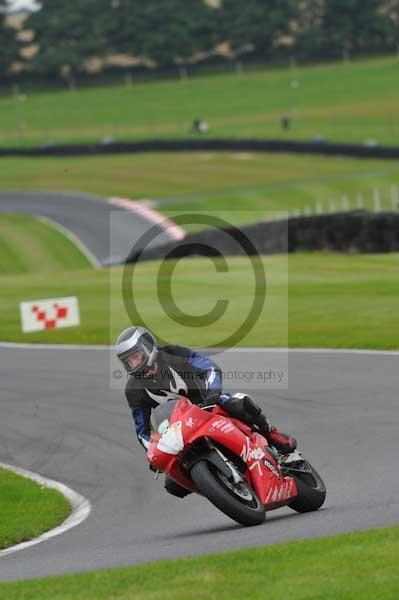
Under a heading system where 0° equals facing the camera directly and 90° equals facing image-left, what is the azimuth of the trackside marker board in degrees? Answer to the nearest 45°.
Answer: approximately 0°

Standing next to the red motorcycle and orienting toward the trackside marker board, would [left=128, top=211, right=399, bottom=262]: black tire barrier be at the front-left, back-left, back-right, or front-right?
front-right

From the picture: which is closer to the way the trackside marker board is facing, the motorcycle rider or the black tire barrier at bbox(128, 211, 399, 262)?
the motorcycle rider

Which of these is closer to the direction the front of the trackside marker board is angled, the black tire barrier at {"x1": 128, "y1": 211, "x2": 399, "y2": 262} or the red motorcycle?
the red motorcycle

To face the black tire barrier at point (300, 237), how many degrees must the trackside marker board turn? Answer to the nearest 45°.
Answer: approximately 135° to its left

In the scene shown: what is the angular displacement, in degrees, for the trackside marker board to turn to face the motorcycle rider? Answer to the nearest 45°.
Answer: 0° — it already faces them

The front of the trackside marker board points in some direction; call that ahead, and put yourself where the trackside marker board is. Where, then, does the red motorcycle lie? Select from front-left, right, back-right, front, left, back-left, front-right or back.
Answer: front

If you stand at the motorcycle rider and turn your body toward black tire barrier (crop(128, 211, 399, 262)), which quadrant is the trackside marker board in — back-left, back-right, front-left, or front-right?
front-left
